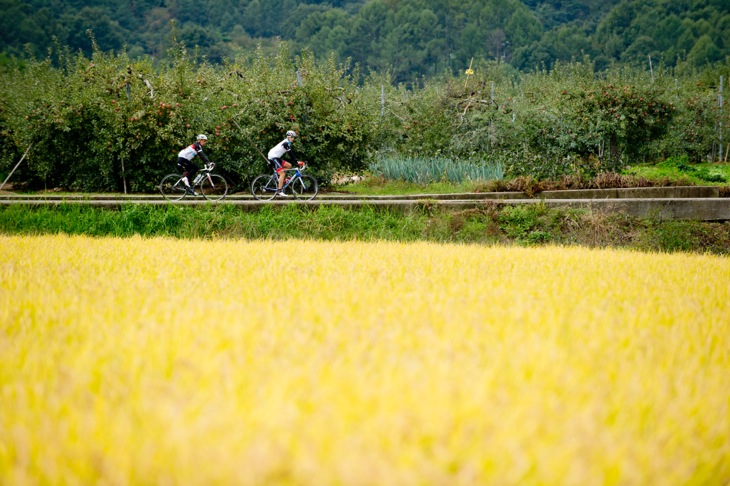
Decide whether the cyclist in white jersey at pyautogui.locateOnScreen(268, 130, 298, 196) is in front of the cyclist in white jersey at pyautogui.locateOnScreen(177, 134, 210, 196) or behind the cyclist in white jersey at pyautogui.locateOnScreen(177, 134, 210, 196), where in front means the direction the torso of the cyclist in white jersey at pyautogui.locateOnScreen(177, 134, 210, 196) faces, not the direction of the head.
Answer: in front

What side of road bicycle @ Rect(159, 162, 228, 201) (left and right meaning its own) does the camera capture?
right

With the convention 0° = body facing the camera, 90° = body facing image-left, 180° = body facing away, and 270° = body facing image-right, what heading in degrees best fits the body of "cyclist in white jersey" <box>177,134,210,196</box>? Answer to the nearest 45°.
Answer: approximately 270°

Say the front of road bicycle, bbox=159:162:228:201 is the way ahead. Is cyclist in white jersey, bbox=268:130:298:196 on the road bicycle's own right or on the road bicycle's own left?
on the road bicycle's own right

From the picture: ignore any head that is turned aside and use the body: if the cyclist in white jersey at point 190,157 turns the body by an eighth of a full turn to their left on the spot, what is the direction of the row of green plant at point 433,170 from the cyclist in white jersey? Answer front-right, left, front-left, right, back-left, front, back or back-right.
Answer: front-right

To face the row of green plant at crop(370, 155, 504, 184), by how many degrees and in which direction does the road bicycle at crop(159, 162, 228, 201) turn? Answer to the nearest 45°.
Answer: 0° — it already faces it

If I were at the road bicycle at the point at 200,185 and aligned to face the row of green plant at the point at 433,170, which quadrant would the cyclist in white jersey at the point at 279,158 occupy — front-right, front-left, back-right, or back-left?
front-right
